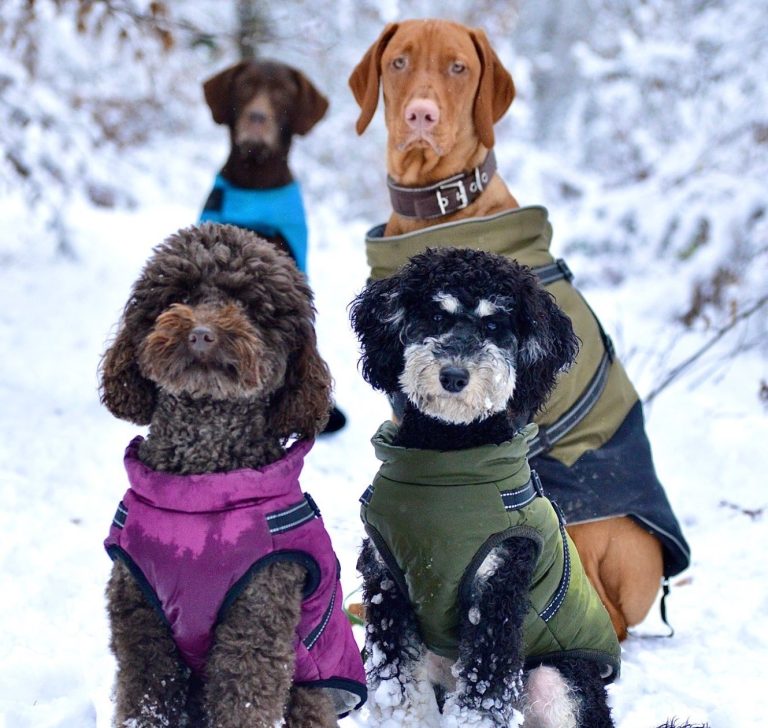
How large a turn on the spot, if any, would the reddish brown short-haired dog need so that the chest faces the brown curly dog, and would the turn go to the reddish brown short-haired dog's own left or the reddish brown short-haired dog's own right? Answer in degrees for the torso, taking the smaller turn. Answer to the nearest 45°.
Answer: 0° — it already faces it

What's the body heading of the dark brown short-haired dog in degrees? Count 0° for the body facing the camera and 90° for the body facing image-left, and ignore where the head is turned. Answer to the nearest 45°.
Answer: approximately 0°

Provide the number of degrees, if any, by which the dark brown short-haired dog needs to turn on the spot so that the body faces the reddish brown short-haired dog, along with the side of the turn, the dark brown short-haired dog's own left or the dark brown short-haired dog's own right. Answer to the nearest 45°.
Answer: approximately 45° to the dark brown short-haired dog's own left
